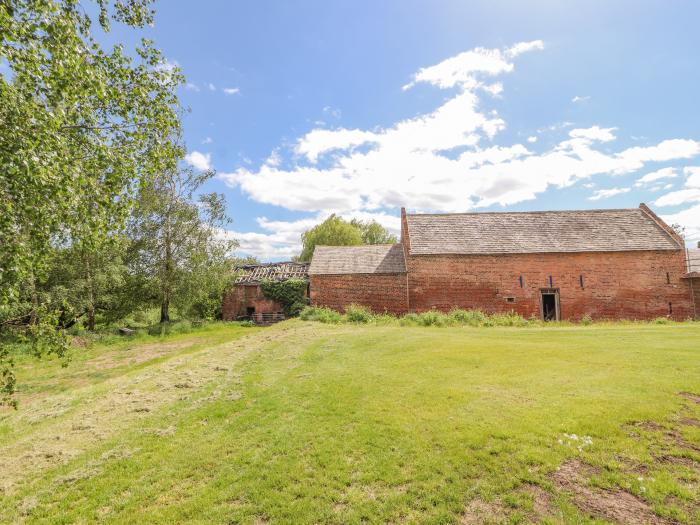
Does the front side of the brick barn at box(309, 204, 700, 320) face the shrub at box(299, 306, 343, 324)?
no

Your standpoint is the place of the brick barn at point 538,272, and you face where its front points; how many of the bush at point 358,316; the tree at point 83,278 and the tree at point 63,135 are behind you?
0

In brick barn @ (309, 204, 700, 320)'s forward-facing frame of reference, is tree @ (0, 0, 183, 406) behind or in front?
in front

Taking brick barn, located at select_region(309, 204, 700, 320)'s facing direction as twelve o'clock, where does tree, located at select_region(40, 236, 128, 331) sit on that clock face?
The tree is roughly at 2 o'clock from the brick barn.

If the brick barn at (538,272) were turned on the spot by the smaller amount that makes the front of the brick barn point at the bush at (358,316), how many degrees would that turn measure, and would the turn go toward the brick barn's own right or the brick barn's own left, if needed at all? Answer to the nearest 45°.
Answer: approximately 45° to the brick barn's own right

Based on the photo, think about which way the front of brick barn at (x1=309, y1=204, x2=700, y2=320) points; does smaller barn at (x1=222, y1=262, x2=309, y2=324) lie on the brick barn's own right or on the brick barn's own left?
on the brick barn's own right

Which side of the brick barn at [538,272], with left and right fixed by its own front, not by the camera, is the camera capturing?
front

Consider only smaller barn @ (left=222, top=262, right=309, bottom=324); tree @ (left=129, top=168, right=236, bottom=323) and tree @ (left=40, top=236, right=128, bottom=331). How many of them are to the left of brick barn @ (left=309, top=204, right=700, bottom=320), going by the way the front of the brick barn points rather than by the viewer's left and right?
0
